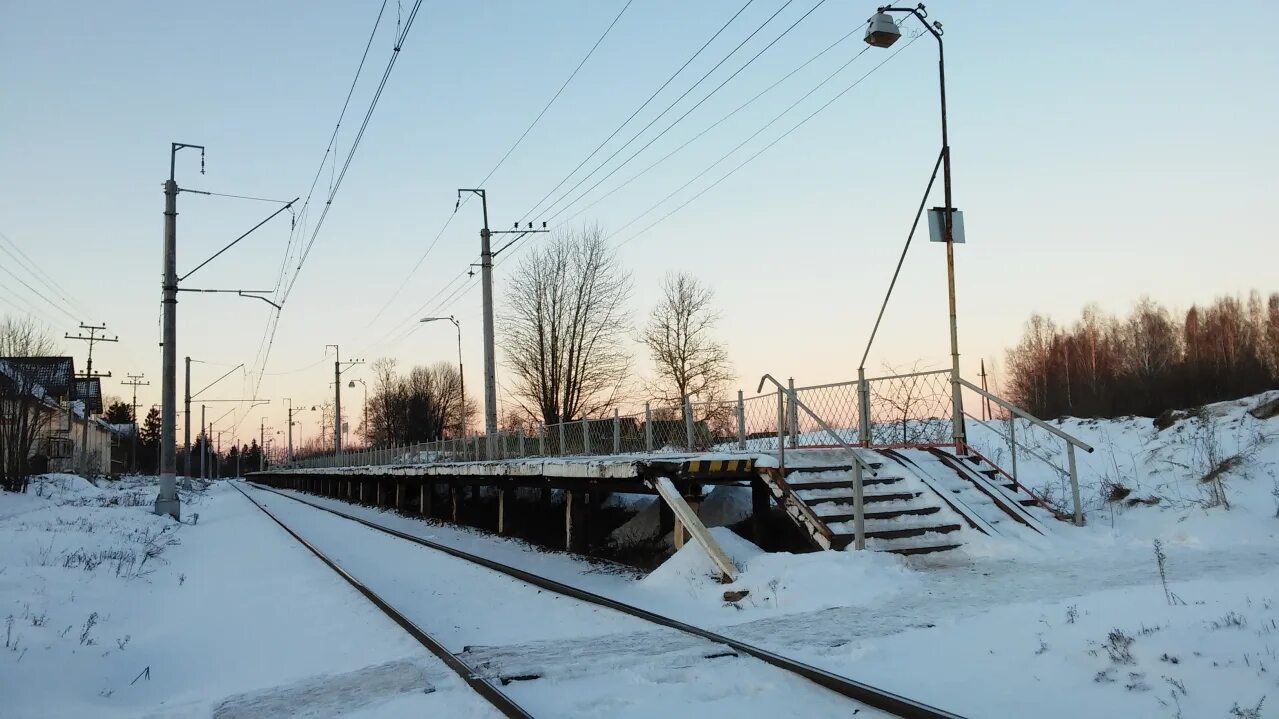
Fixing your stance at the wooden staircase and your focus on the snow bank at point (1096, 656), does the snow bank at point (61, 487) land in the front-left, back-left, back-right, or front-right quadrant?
back-right

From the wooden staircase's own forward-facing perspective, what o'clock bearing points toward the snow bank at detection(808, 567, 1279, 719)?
The snow bank is roughly at 1 o'clock from the wooden staircase.

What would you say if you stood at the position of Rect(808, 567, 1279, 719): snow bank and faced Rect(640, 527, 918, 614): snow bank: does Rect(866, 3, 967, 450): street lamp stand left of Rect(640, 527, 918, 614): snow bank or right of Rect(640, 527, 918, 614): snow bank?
right

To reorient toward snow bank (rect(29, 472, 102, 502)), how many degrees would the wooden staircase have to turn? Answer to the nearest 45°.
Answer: approximately 180°

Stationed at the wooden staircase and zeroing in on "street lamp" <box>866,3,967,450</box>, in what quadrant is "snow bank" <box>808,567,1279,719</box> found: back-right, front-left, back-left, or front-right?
back-right

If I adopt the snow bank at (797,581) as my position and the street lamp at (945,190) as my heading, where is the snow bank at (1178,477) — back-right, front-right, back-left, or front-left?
front-right

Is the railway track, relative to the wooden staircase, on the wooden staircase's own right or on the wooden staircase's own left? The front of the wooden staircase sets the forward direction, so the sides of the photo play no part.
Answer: on the wooden staircase's own right

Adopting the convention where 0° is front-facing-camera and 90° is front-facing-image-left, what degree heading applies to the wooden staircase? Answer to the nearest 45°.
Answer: approximately 315°
